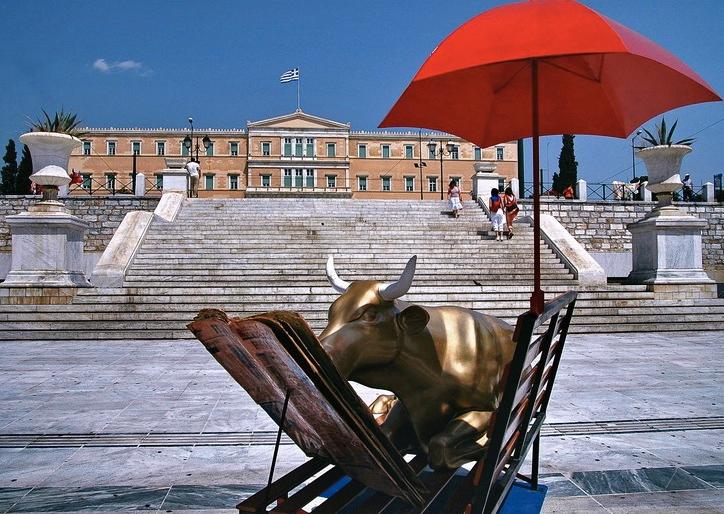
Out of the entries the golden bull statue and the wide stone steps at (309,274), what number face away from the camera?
0

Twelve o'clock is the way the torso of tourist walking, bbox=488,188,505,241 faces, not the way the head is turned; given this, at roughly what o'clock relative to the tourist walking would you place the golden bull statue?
The golden bull statue is roughly at 6 o'clock from the tourist walking.

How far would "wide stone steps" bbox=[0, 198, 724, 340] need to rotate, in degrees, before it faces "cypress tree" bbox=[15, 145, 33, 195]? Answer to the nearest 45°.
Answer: approximately 135° to its right

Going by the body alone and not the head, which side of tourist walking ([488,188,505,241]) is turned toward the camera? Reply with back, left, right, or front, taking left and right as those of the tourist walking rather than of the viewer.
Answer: back

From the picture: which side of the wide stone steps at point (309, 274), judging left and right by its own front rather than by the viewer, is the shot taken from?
front

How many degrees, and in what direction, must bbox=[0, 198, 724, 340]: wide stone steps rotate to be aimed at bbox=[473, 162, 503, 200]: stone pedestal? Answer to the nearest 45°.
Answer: approximately 135° to its left

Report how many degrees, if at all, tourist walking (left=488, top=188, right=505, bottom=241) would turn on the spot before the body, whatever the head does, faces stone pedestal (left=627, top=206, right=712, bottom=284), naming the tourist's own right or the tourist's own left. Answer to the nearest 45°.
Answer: approximately 135° to the tourist's own right

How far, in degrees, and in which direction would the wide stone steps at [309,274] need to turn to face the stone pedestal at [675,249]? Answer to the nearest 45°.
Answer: approximately 90° to its left

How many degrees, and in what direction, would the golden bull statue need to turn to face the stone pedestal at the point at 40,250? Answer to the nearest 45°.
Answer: approximately 90° to its right

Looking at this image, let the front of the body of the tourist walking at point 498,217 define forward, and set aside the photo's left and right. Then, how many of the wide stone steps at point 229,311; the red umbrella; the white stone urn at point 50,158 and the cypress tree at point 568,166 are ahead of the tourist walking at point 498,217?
1

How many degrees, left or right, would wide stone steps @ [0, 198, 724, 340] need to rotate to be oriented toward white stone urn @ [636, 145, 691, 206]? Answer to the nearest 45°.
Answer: approximately 90° to its left

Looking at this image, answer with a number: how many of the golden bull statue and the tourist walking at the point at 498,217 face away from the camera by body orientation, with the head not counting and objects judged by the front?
1

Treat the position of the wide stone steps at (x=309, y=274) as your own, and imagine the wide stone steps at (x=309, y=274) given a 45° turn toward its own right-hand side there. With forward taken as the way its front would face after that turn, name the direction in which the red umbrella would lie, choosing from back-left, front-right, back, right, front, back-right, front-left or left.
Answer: front-left
